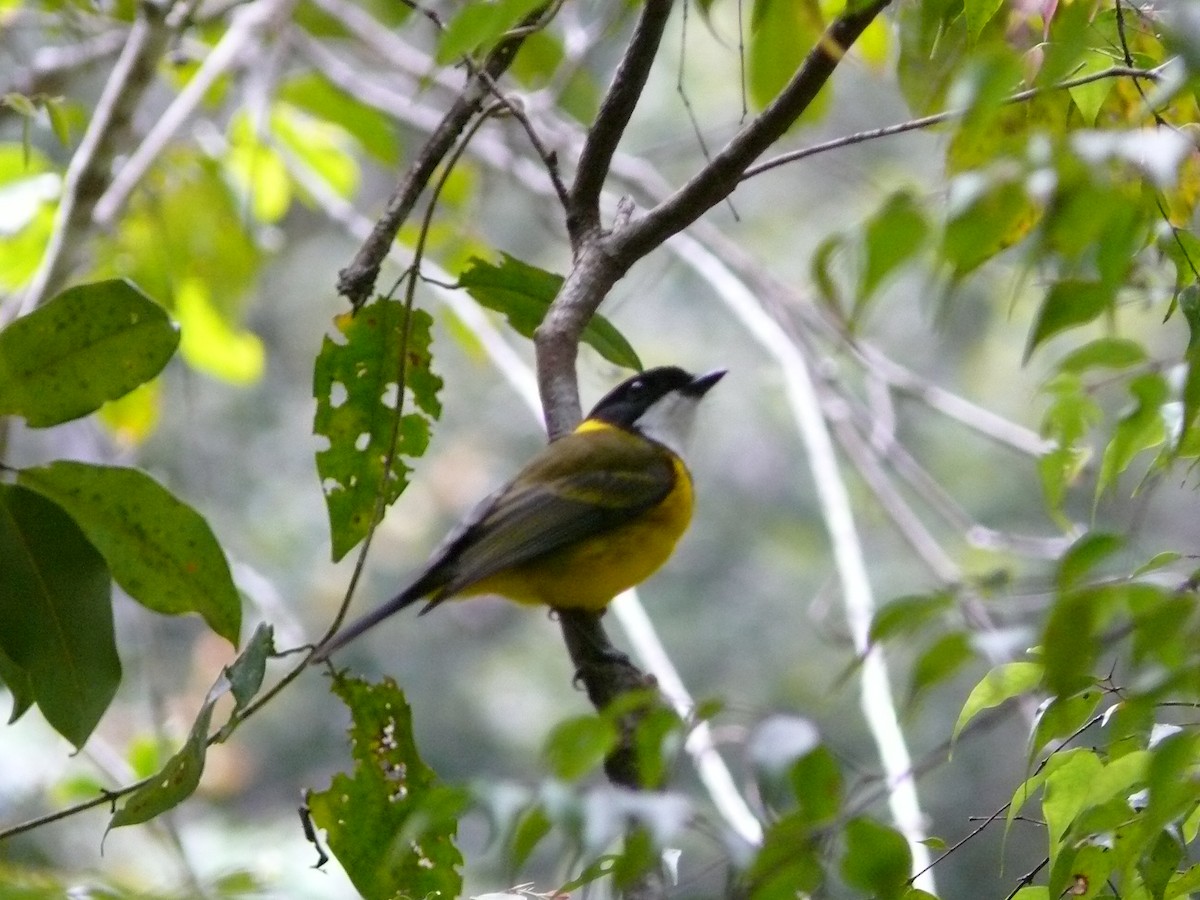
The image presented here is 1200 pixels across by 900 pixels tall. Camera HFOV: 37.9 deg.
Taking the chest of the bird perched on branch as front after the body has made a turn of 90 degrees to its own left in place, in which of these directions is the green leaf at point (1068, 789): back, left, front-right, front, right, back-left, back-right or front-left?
back

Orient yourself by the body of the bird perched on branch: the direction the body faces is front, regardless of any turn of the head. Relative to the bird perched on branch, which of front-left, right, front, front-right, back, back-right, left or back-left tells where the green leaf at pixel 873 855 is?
right

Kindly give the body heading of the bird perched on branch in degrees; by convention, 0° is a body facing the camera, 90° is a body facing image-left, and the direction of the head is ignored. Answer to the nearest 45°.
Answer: approximately 270°

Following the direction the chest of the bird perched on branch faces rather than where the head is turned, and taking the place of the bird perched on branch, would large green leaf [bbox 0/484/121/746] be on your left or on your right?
on your right

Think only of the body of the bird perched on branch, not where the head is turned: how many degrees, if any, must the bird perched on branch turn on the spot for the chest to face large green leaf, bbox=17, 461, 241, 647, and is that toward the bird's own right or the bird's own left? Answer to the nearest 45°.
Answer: approximately 180°
